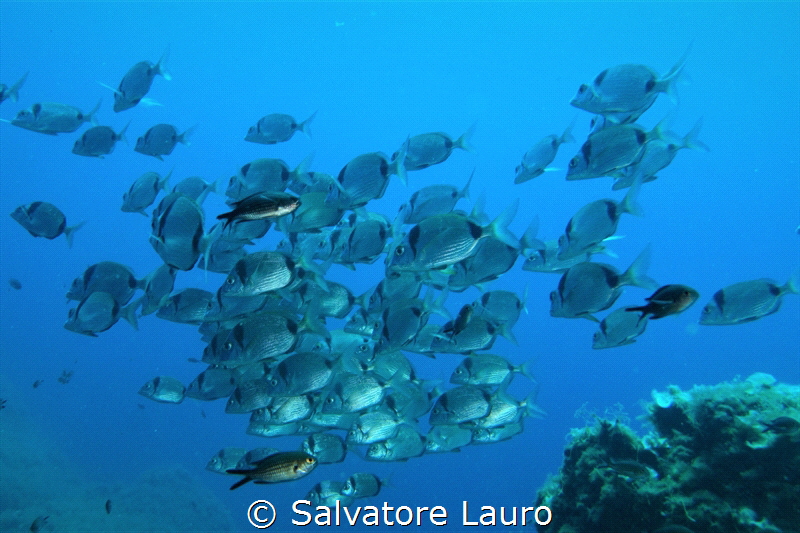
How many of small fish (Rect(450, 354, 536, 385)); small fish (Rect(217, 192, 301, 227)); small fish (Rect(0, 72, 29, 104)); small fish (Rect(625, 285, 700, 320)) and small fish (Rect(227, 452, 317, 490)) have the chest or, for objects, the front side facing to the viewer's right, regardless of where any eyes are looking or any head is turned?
3

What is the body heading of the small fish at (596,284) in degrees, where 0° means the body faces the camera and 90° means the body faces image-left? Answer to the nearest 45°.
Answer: approximately 90°

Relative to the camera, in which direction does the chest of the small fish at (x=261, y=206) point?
to the viewer's right

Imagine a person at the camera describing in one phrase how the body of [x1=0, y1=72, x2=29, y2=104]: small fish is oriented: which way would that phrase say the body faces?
to the viewer's left

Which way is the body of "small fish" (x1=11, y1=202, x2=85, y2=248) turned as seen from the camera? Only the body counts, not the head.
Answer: to the viewer's left

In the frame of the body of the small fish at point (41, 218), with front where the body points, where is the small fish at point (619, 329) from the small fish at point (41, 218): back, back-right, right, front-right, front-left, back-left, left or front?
back-left

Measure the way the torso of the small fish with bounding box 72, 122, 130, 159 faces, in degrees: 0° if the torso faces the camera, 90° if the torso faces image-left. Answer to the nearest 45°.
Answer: approximately 90°

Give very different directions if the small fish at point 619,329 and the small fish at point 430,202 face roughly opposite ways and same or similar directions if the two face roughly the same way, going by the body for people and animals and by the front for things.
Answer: same or similar directions

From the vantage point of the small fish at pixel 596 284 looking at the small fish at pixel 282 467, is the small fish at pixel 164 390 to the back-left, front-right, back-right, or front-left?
front-right

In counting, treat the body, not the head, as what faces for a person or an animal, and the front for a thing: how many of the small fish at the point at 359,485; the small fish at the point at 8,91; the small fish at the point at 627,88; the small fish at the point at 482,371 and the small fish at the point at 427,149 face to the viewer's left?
5

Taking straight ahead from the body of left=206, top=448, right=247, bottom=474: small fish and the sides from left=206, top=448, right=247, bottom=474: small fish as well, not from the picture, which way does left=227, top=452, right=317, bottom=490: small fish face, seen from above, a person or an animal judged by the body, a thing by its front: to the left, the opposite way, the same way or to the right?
the opposite way

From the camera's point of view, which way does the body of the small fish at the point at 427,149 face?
to the viewer's left

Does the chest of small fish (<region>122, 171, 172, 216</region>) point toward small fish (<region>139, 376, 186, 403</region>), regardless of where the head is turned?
no
